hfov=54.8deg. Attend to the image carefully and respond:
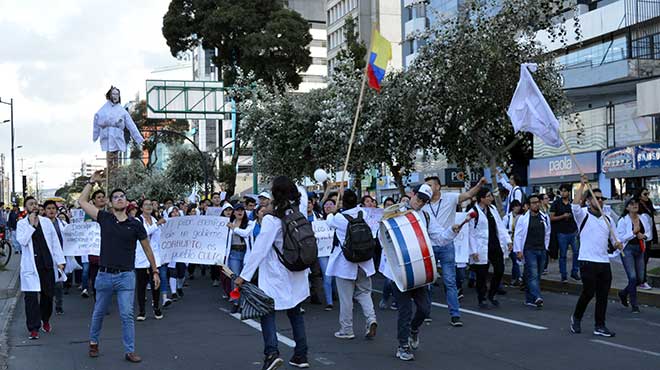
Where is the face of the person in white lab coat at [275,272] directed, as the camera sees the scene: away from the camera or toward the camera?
away from the camera

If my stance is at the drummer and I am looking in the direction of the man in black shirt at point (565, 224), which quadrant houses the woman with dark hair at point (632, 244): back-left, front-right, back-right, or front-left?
front-right

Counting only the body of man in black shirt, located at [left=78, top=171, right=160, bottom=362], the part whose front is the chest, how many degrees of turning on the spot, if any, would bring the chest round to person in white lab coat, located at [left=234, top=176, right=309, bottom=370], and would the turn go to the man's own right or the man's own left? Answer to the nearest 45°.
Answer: approximately 45° to the man's own left

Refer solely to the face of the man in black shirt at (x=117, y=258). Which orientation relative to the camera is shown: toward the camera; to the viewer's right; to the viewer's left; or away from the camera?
toward the camera

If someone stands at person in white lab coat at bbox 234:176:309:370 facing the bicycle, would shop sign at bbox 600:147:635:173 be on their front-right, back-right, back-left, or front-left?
front-right

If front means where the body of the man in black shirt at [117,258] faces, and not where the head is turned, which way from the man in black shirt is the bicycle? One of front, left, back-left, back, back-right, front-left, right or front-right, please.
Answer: back

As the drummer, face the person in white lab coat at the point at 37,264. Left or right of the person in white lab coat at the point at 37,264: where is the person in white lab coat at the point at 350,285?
right

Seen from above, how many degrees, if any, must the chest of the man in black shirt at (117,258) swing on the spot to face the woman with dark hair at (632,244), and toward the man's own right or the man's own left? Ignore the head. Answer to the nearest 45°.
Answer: approximately 90° to the man's own left

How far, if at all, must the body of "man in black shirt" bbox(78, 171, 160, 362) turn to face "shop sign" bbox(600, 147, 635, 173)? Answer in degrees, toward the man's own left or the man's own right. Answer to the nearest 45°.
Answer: approximately 135° to the man's own left

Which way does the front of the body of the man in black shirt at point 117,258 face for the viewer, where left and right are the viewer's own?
facing the viewer

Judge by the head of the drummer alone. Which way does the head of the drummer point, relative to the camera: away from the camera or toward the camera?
toward the camera
